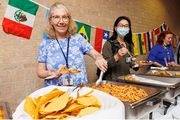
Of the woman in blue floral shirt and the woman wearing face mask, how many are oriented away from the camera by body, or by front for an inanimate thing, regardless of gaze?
0

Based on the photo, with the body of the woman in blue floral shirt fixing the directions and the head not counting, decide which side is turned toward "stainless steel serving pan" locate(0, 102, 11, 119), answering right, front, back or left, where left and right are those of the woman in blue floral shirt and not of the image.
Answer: front

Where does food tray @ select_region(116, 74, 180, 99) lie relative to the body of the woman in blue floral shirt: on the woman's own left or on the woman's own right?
on the woman's own left

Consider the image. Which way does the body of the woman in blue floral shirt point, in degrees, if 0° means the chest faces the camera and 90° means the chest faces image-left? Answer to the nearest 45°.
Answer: approximately 0°

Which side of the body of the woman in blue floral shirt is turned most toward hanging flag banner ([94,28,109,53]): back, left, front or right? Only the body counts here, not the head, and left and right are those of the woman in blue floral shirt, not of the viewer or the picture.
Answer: back

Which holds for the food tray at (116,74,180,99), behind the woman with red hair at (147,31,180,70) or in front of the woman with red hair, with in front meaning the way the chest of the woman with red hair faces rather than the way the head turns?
in front

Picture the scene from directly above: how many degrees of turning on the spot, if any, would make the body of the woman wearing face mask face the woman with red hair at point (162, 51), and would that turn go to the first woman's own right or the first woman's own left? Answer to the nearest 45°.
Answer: approximately 90° to the first woman's own left
